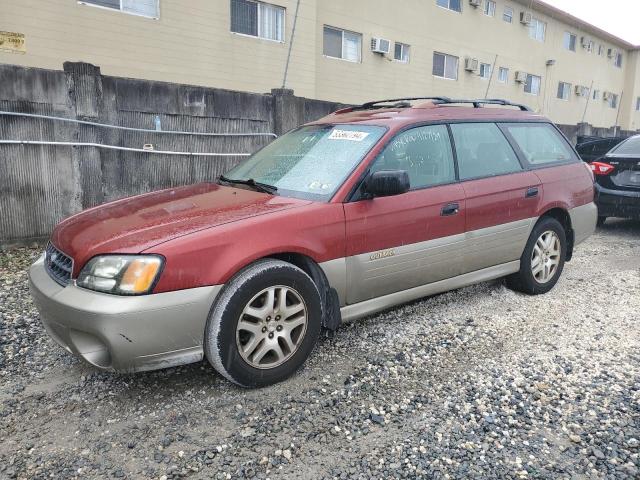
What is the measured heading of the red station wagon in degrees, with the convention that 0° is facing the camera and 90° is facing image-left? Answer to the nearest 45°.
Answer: approximately 45°

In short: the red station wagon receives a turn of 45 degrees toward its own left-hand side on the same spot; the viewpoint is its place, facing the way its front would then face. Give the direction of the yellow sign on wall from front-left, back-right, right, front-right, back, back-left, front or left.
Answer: back-right

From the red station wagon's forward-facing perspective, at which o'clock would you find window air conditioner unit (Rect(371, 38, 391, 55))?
The window air conditioner unit is roughly at 5 o'clock from the red station wagon.
